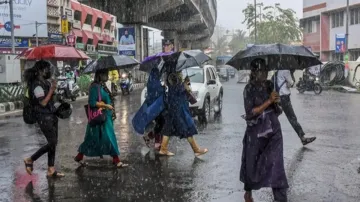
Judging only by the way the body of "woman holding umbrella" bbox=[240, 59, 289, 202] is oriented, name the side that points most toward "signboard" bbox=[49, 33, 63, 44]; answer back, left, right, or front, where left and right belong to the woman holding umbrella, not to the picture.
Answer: back

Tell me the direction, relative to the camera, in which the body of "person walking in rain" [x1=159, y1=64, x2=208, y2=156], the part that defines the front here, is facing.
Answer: to the viewer's right

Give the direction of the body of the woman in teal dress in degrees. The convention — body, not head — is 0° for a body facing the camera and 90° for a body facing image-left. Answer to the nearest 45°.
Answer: approximately 270°

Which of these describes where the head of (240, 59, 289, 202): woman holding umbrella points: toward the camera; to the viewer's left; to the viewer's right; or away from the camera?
toward the camera

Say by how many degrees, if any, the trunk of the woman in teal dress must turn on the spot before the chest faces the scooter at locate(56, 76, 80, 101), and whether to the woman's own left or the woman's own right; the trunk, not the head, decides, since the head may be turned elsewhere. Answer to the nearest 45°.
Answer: approximately 90° to the woman's own left

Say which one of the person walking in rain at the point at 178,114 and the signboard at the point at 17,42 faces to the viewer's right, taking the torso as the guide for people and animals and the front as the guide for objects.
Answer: the person walking in rain

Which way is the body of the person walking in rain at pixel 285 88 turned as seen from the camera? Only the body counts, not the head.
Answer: to the viewer's right

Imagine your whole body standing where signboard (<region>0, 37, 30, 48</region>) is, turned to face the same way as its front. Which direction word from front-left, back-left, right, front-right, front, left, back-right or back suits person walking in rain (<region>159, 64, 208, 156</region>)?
front

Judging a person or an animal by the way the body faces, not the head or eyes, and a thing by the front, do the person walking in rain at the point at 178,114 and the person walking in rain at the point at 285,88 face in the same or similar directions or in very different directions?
same or similar directions

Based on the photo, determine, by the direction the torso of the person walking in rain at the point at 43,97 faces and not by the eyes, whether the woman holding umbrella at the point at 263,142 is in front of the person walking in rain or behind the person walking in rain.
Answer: in front

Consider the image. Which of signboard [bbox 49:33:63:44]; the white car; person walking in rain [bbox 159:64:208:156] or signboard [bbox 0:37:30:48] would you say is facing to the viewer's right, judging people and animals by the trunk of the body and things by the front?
the person walking in rain

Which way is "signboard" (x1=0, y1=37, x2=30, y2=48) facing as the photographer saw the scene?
facing the viewer

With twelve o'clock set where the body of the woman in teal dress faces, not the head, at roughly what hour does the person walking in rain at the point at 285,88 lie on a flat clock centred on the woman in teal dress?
The person walking in rain is roughly at 11 o'clock from the woman in teal dress.

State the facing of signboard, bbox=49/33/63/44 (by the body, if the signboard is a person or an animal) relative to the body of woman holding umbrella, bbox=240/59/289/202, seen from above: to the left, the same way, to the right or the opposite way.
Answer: the same way

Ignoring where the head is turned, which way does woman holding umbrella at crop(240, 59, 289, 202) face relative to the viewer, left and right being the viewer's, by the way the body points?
facing the viewer and to the right of the viewer
